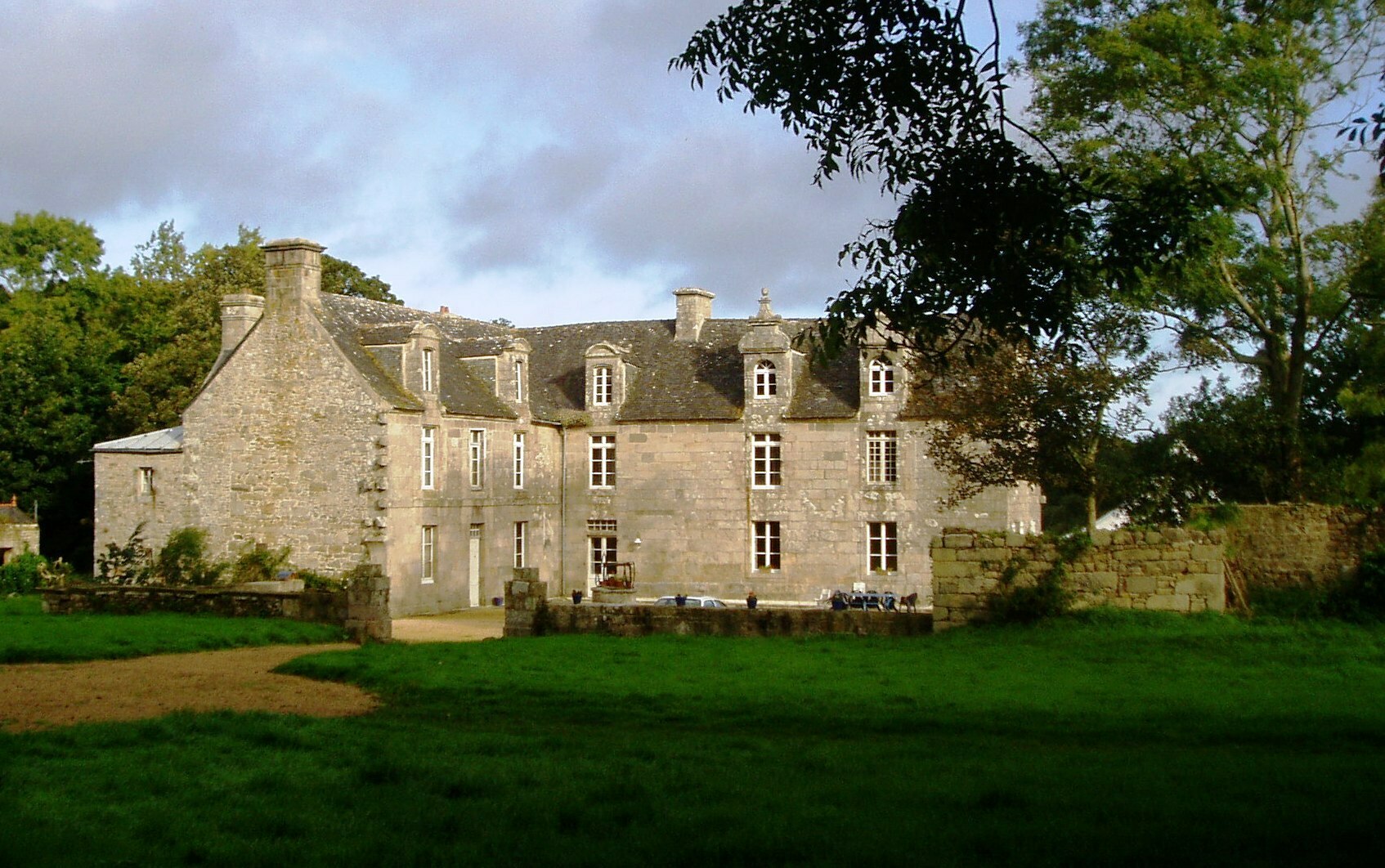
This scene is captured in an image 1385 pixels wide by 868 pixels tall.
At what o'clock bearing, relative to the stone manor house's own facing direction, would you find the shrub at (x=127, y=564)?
The shrub is roughly at 2 o'clock from the stone manor house.

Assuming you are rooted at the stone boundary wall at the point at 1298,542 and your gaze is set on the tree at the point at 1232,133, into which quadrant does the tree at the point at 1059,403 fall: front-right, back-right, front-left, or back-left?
front-left

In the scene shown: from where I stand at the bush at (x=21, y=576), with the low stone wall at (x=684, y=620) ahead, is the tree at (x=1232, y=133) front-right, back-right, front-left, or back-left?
front-left

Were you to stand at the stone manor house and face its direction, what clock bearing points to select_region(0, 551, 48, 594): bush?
The bush is roughly at 3 o'clock from the stone manor house.

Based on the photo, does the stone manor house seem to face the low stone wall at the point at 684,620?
yes

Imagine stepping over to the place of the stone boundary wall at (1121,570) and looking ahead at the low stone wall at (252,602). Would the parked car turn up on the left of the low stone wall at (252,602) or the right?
right

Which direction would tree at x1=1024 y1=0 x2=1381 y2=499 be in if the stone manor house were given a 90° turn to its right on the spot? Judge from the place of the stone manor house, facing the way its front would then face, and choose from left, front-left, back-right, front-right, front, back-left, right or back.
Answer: back-left

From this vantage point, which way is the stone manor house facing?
toward the camera
